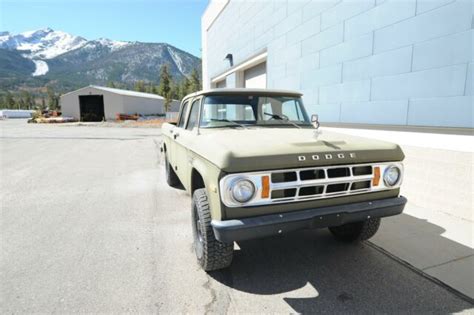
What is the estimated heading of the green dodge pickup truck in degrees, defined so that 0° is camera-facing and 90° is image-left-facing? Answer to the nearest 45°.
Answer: approximately 315°

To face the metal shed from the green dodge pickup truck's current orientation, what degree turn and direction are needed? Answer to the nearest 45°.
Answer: approximately 180°

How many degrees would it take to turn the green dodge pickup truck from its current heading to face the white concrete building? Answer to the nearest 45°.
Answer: approximately 90° to its left
